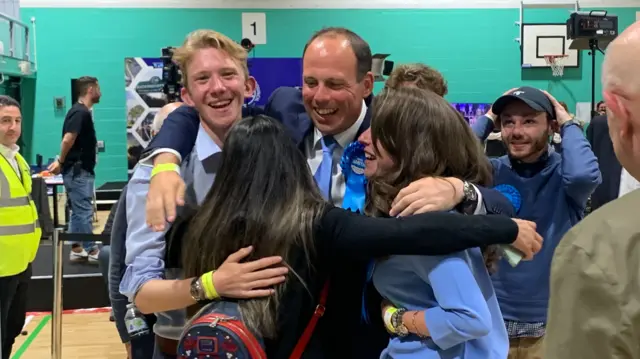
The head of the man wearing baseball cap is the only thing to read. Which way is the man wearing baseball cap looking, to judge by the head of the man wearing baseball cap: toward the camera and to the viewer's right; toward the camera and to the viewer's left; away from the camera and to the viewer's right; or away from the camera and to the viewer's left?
toward the camera and to the viewer's left

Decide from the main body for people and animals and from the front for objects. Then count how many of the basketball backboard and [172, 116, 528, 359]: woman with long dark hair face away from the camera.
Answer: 1

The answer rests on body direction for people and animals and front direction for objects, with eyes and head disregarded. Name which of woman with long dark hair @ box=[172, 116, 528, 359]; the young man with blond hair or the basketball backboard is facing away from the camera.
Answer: the woman with long dark hair

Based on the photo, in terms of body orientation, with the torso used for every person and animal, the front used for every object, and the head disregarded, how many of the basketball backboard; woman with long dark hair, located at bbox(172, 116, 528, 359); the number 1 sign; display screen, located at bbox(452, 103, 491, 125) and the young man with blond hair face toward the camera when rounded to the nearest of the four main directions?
4

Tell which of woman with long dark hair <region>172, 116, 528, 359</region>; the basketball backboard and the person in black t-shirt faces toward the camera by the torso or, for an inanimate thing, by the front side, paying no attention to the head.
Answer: the basketball backboard

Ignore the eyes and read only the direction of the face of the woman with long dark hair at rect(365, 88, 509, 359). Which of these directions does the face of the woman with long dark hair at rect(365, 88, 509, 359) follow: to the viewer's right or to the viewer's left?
to the viewer's left

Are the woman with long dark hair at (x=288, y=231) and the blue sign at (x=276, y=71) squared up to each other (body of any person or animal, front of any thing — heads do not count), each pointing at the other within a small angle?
yes

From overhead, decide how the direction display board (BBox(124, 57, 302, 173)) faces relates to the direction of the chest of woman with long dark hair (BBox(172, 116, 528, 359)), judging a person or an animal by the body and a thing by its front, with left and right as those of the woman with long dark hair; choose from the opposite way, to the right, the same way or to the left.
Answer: the opposite way

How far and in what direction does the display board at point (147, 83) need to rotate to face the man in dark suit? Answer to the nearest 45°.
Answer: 0° — it already faces them

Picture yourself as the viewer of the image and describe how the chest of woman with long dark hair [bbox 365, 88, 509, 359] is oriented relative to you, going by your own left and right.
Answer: facing to the left of the viewer

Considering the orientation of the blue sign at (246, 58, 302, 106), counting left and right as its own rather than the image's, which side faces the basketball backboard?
left

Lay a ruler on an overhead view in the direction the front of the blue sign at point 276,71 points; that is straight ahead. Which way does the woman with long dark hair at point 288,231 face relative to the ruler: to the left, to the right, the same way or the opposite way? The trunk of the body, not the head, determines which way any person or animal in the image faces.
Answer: the opposite way

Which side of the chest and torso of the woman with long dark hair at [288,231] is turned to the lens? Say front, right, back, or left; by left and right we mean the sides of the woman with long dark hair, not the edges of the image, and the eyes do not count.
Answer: back

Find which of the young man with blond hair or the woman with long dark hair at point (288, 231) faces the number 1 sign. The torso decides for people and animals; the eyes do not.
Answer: the woman with long dark hair

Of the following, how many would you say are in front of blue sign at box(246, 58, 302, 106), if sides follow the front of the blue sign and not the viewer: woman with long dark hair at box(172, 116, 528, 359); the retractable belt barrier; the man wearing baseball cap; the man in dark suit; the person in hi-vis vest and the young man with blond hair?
6
